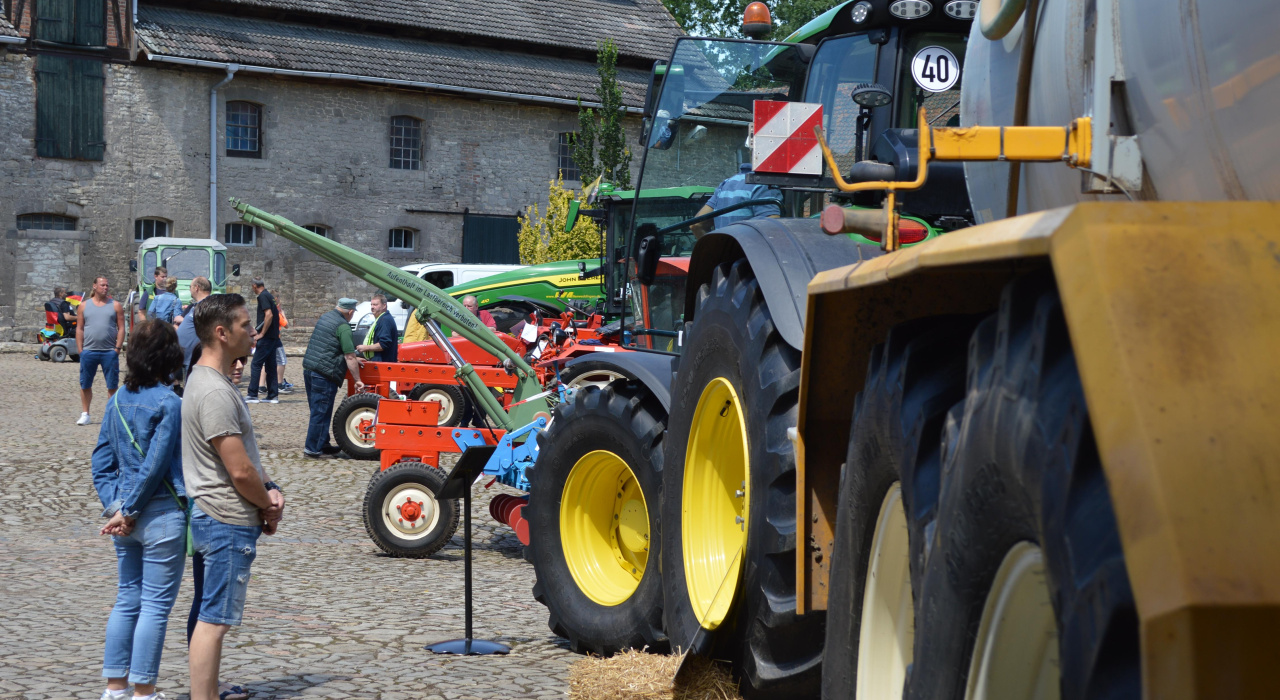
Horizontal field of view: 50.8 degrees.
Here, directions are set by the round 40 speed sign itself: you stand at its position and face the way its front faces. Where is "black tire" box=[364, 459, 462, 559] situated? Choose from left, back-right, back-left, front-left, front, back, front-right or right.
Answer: back-right

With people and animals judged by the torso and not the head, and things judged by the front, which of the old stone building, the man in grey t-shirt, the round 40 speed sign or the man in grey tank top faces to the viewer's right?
the man in grey t-shirt

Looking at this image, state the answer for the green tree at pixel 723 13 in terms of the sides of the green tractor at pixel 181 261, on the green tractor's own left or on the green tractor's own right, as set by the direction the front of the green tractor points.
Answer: on the green tractor's own left

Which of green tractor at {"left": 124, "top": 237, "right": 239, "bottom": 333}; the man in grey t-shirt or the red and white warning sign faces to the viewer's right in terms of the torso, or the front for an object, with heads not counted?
the man in grey t-shirt

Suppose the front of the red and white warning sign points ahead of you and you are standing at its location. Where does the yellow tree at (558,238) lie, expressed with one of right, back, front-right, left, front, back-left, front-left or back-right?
back

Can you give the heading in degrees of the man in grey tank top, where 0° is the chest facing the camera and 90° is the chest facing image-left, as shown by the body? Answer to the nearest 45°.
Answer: approximately 0°

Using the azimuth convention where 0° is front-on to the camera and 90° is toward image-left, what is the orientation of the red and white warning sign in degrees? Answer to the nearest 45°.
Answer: approximately 0°

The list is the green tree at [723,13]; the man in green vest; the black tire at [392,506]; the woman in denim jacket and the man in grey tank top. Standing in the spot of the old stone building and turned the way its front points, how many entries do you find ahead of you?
4

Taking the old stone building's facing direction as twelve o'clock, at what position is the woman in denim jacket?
The woman in denim jacket is roughly at 12 o'clock from the old stone building.

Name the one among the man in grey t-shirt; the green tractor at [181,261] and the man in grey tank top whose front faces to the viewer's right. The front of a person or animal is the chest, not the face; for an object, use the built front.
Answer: the man in grey t-shirt

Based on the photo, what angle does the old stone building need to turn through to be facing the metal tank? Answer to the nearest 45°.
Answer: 0° — it already faces it

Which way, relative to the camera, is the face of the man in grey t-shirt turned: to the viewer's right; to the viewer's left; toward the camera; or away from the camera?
to the viewer's right

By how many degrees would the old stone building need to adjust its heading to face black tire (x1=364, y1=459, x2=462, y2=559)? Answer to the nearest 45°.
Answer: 0° — it already faces it

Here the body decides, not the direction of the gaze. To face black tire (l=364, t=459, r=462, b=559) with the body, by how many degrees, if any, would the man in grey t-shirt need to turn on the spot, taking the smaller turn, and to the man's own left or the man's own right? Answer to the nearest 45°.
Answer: approximately 90° to the man's own left
